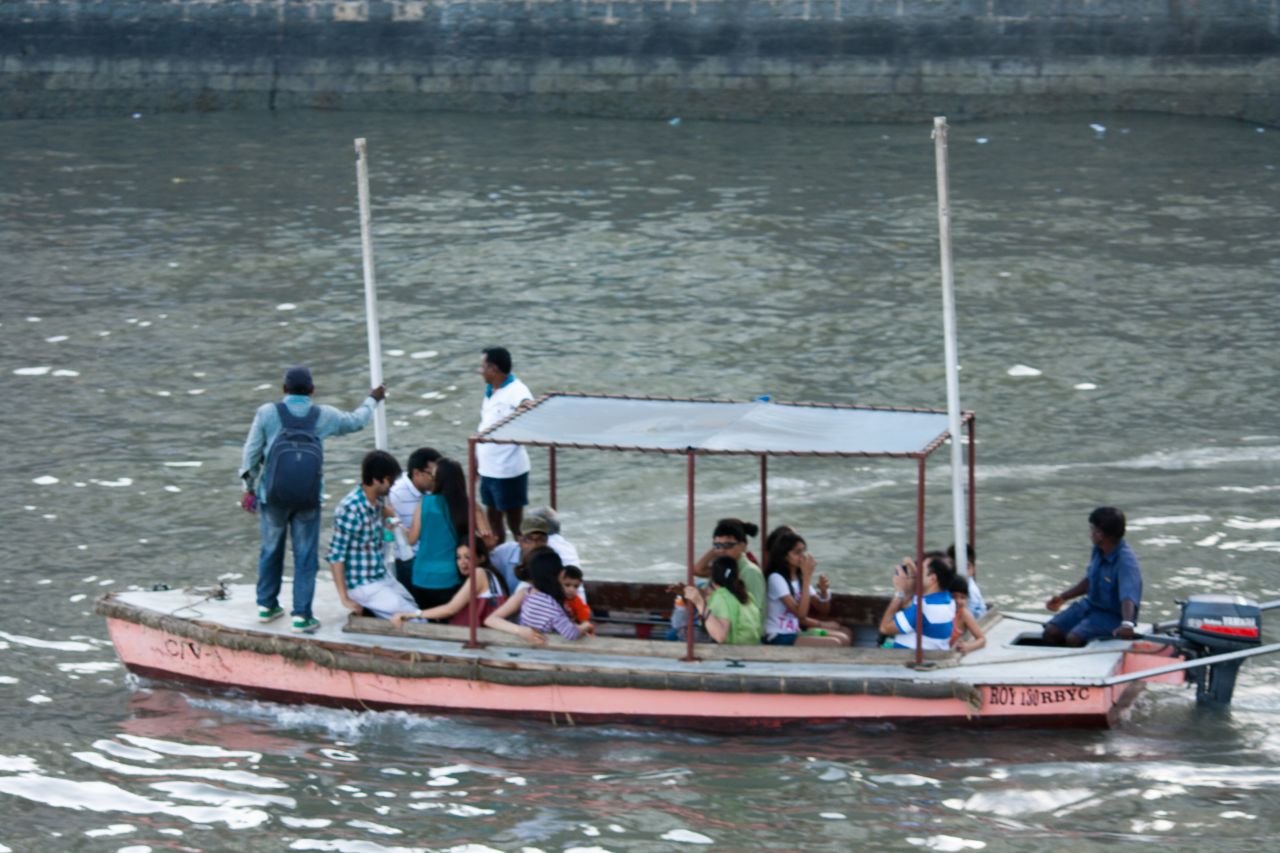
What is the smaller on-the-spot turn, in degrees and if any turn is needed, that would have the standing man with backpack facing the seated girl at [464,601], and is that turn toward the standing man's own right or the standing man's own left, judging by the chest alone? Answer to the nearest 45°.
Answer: approximately 90° to the standing man's own right

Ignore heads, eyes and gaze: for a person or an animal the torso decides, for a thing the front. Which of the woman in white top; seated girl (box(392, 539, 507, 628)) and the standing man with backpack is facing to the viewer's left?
the seated girl

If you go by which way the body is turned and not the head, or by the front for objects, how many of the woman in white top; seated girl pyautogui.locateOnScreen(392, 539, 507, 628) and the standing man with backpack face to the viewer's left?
1

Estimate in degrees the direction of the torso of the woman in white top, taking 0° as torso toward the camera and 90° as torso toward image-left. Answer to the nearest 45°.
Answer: approximately 315°

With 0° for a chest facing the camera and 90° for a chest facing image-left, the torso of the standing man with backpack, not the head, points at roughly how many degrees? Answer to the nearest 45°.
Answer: approximately 180°

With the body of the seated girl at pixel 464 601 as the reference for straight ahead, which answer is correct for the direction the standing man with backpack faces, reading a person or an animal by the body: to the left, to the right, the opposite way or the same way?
to the right

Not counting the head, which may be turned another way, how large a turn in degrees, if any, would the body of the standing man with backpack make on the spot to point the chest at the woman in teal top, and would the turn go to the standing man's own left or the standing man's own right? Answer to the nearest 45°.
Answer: approximately 90° to the standing man's own right

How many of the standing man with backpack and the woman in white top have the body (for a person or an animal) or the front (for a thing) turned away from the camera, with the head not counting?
1

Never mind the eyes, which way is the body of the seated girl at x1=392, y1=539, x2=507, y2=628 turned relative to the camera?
to the viewer's left

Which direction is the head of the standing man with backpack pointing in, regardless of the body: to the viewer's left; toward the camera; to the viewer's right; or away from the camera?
away from the camera

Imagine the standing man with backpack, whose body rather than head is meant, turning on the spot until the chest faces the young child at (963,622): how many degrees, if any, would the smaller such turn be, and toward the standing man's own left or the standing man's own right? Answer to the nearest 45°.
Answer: approximately 90° to the standing man's own right

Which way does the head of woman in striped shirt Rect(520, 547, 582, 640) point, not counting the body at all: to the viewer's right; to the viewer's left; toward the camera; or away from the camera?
away from the camera
